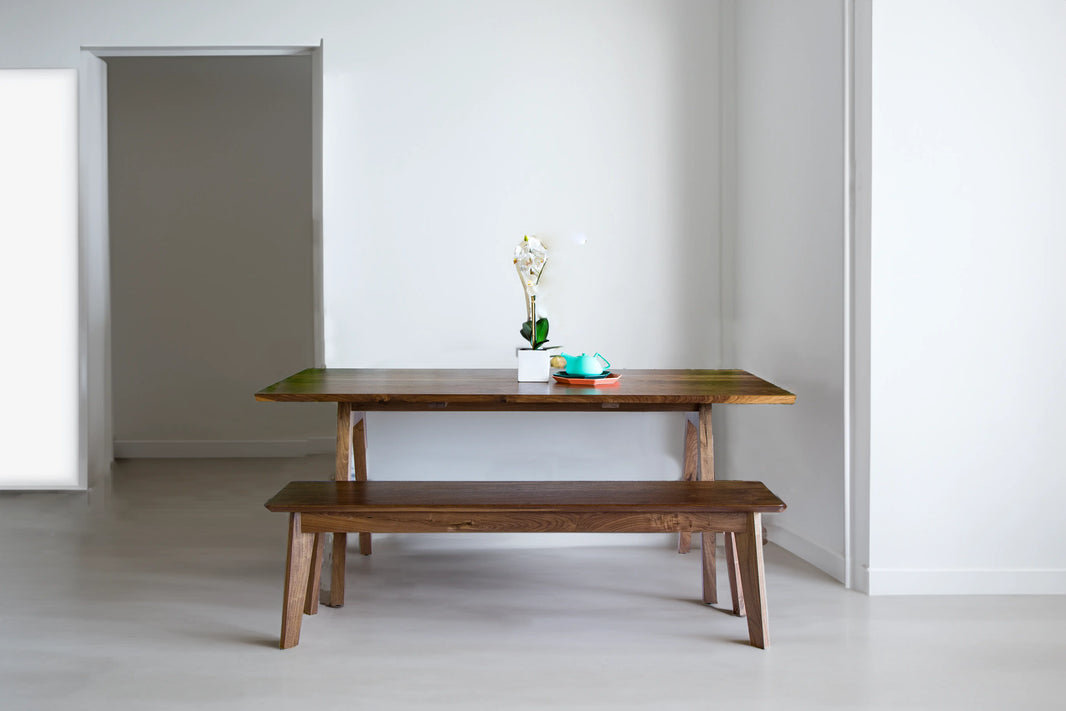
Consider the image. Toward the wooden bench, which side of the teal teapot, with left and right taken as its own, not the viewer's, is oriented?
left

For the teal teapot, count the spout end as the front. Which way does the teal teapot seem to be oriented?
to the viewer's left
